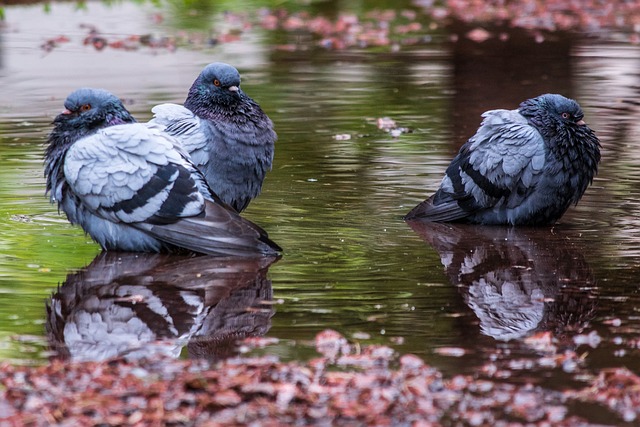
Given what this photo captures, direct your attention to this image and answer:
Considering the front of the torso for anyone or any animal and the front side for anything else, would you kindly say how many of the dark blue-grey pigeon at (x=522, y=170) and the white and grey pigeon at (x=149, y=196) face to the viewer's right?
1

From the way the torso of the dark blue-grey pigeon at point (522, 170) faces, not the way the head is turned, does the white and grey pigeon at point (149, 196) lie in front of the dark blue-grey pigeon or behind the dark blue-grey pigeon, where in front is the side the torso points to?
behind

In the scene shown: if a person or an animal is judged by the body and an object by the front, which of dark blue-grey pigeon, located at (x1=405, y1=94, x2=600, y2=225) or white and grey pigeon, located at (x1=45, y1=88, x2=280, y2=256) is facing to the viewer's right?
the dark blue-grey pigeon

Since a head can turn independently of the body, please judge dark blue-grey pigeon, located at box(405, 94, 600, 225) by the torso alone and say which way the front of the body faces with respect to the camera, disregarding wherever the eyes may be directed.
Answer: to the viewer's right

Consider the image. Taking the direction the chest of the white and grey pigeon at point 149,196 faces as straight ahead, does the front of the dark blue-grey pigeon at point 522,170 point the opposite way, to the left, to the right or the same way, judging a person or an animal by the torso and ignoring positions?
the opposite way

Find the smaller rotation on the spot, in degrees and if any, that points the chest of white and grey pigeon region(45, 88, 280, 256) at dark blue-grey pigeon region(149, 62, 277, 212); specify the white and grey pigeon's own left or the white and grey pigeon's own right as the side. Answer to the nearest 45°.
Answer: approximately 135° to the white and grey pigeon's own right

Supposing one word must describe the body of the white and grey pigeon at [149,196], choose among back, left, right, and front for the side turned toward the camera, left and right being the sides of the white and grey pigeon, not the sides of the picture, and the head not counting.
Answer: left

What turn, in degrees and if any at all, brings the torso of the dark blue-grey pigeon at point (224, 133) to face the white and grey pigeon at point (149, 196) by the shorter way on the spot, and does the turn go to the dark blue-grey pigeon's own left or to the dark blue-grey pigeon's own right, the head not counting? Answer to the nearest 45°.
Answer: approximately 90° to the dark blue-grey pigeon's own right

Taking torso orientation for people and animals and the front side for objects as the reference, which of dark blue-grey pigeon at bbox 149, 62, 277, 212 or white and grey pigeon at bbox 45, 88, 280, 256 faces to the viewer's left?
the white and grey pigeon

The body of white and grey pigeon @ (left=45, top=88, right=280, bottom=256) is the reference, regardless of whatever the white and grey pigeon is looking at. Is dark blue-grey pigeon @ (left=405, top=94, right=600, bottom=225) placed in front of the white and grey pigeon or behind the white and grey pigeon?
behind
